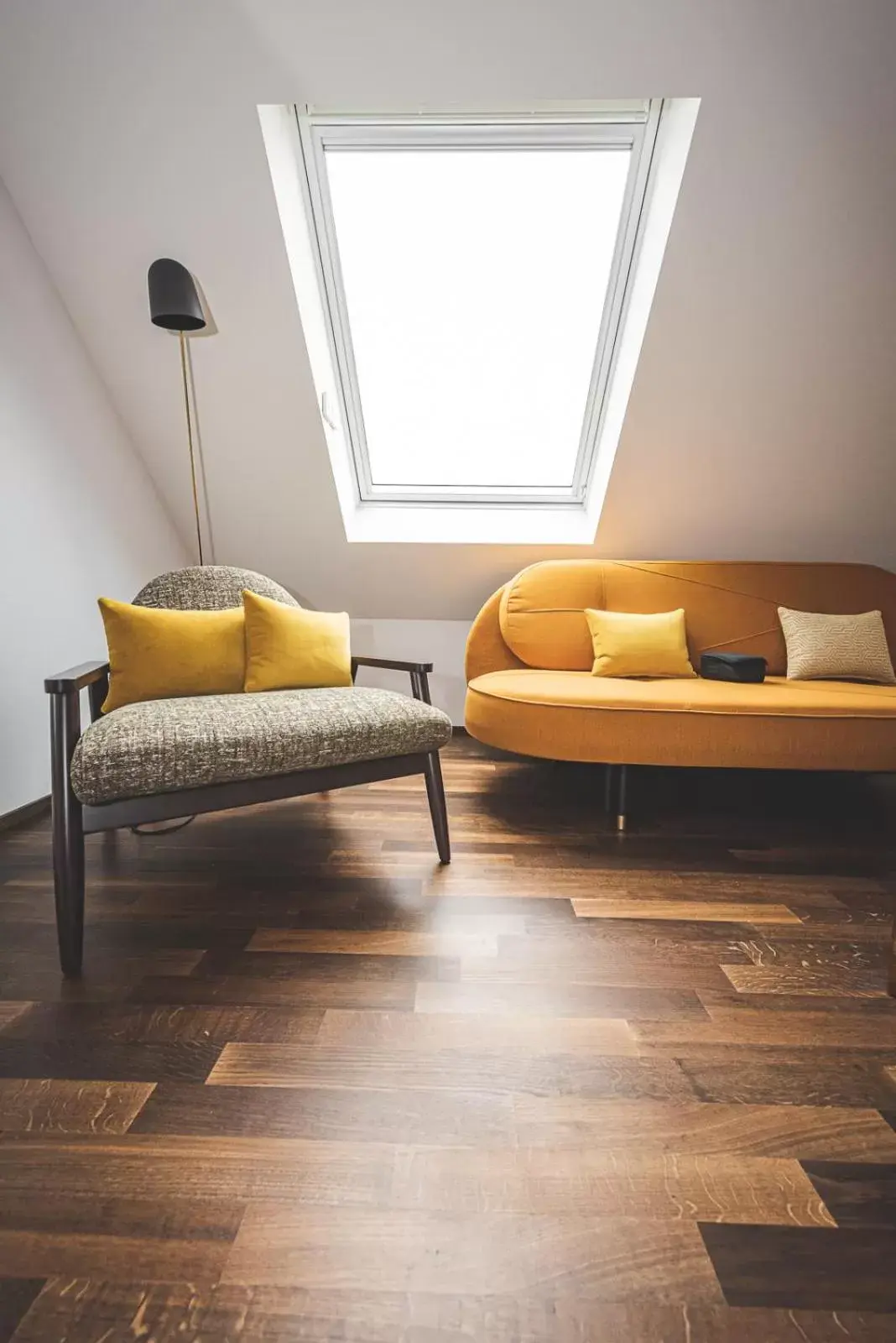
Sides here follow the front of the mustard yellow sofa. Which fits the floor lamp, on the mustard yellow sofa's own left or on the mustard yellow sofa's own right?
on the mustard yellow sofa's own right

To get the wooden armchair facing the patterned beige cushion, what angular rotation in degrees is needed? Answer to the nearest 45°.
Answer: approximately 45° to its left

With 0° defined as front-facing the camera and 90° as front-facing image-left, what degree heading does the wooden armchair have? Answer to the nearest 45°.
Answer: approximately 315°

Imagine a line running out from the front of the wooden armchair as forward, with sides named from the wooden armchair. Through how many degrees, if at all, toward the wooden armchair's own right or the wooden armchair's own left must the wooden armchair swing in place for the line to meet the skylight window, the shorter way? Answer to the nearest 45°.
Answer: approximately 90° to the wooden armchair's own left

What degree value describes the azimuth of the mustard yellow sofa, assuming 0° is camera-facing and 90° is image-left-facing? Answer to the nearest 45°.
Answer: approximately 0°

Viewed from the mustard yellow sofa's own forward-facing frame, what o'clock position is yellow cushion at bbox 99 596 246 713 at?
The yellow cushion is roughly at 2 o'clock from the mustard yellow sofa.

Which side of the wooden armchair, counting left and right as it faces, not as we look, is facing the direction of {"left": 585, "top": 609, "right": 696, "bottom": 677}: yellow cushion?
left
